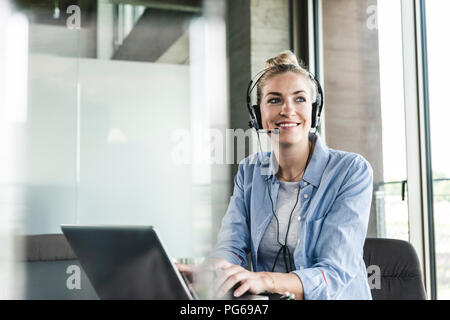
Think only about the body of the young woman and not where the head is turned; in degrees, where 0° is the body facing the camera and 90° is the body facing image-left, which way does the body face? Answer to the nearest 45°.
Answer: approximately 45°

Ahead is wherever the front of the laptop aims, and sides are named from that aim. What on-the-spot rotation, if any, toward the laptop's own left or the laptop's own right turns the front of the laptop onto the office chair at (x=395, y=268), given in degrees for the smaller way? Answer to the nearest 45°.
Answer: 0° — it already faces it

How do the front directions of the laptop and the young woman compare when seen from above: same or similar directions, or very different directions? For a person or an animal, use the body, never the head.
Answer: very different directions

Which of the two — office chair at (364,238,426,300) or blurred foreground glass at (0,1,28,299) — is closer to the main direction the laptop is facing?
the office chair

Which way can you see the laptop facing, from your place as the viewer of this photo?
facing away from the viewer and to the right of the viewer
